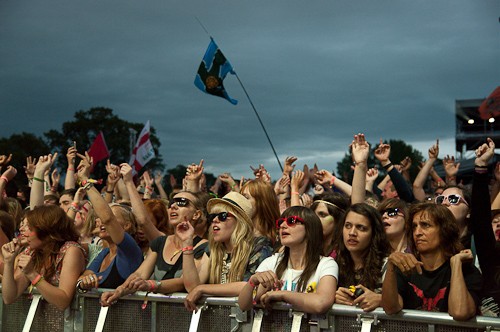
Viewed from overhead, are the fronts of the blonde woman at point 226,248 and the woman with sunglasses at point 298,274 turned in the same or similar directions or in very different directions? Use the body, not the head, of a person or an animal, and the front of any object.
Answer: same or similar directions

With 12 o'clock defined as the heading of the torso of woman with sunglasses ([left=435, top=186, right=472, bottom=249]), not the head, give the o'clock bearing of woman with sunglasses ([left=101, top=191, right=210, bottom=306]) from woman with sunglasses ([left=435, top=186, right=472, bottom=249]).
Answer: woman with sunglasses ([left=101, top=191, right=210, bottom=306]) is roughly at 1 o'clock from woman with sunglasses ([left=435, top=186, right=472, bottom=249]).

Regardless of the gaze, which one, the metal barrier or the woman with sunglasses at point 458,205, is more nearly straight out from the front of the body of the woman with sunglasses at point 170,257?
the metal barrier

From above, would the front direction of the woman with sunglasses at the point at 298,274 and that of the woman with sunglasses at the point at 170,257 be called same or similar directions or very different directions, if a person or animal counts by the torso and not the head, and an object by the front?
same or similar directions

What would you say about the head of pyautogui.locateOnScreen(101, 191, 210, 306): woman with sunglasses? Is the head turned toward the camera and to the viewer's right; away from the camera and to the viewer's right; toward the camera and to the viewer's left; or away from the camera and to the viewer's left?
toward the camera and to the viewer's left

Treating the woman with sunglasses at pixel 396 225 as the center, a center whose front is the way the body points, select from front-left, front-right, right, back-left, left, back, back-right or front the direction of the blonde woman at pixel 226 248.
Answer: front-right

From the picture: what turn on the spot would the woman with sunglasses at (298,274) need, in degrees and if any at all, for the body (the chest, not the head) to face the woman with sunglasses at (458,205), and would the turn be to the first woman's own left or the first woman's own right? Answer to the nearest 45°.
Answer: approximately 180°

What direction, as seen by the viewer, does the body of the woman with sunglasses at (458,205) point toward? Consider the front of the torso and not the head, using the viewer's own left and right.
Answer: facing the viewer and to the left of the viewer

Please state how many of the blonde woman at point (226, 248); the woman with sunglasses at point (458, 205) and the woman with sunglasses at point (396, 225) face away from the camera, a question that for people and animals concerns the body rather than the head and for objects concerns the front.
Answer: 0

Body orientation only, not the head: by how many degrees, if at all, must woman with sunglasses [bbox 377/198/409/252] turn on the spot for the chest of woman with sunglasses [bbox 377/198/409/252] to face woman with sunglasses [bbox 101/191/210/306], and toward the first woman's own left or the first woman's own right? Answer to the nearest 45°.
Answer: approximately 45° to the first woman's own right

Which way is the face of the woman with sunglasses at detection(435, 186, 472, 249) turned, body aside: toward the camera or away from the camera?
toward the camera

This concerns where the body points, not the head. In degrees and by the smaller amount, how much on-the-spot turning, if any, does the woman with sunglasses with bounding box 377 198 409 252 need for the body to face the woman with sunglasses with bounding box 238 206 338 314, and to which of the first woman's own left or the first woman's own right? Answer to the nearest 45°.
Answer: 0° — they already face them

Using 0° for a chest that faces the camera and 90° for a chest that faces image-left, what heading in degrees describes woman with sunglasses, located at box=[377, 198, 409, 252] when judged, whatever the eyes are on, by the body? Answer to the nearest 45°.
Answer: approximately 45°

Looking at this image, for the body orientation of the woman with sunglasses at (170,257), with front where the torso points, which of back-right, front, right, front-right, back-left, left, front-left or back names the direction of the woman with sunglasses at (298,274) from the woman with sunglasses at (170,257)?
left

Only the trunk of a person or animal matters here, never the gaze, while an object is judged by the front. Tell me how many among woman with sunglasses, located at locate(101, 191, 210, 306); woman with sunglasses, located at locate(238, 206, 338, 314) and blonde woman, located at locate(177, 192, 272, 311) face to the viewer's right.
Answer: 0
